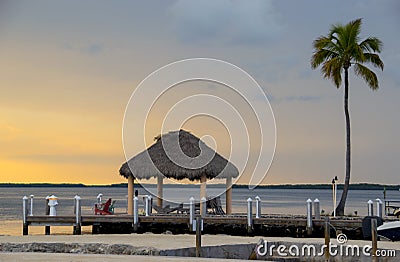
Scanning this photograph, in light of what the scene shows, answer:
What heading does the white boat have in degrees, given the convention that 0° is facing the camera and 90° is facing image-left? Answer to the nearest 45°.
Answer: approximately 90°

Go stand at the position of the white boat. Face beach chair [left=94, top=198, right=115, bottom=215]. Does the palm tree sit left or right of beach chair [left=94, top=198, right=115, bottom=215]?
right

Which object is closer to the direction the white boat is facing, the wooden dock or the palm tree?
the wooden dock

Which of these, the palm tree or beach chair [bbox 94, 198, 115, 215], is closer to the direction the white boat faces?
the beach chair

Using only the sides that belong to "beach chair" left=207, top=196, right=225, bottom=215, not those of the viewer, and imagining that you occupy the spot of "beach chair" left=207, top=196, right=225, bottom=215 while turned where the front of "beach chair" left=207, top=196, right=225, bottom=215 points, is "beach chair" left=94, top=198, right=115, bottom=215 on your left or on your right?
on your left

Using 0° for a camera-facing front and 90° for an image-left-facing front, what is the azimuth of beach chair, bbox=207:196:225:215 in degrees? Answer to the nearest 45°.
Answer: approximately 135°

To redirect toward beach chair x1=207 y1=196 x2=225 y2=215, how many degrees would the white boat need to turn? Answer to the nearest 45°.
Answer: approximately 45° to its right
